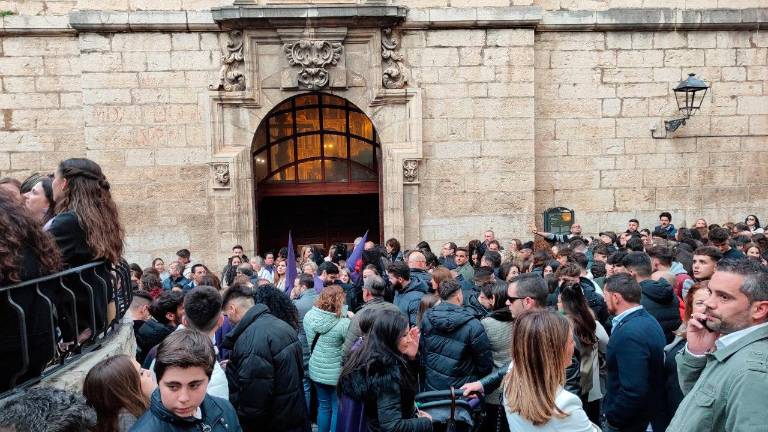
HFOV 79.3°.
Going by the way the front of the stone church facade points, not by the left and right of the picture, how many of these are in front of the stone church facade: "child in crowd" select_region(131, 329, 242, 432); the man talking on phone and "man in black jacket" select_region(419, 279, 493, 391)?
3

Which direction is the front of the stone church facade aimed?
toward the camera

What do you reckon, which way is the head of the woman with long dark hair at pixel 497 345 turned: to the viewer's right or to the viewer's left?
to the viewer's left

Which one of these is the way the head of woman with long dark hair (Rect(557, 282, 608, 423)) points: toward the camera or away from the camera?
away from the camera

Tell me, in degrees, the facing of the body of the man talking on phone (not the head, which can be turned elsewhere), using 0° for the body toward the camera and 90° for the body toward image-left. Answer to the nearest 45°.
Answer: approximately 45°

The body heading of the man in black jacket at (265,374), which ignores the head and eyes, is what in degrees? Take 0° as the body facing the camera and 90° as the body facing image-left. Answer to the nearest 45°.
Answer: approximately 135°

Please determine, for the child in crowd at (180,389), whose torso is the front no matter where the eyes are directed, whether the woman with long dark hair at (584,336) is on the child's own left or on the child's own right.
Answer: on the child's own left

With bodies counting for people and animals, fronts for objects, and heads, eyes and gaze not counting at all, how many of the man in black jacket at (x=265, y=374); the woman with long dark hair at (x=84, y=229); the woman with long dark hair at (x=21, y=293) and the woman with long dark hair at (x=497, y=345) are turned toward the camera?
0

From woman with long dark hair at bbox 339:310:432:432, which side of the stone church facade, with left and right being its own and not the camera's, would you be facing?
front

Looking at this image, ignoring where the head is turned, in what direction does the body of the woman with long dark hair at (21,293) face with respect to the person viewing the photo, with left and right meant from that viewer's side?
facing away from the viewer
